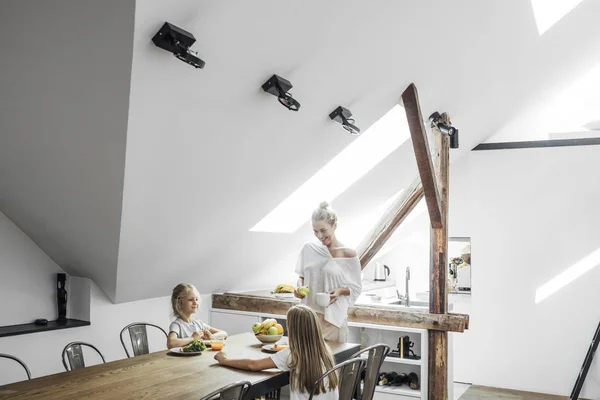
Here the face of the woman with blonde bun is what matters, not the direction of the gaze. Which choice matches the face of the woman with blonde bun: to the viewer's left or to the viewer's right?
to the viewer's left

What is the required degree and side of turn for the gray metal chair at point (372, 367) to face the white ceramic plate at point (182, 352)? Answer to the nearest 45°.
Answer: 0° — it already faces it

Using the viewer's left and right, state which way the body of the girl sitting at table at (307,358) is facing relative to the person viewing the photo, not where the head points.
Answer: facing away from the viewer and to the left of the viewer

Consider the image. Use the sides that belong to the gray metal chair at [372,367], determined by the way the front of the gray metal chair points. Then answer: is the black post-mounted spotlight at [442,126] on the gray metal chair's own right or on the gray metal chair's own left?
on the gray metal chair's own right

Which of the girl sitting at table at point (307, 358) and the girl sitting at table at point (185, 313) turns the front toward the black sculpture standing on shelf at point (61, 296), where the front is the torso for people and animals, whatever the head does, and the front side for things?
the girl sitting at table at point (307, 358)

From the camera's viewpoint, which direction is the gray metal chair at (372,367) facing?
to the viewer's left

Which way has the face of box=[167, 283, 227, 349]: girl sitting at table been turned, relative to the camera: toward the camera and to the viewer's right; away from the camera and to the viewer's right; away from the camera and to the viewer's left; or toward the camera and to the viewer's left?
toward the camera and to the viewer's right
